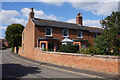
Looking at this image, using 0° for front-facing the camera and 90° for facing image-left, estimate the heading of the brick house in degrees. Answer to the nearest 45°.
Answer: approximately 315°
